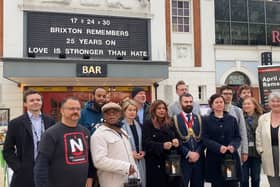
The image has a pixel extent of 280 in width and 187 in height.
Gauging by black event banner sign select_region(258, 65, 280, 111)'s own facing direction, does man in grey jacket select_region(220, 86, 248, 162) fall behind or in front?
in front

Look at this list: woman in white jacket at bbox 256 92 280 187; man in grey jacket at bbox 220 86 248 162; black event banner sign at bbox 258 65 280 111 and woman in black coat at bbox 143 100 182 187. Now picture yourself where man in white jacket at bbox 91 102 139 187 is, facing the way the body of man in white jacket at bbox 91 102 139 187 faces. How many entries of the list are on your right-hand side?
0

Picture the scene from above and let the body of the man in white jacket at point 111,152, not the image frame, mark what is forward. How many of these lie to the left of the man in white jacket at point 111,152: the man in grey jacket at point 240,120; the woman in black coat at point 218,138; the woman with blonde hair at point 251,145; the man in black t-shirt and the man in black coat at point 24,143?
3

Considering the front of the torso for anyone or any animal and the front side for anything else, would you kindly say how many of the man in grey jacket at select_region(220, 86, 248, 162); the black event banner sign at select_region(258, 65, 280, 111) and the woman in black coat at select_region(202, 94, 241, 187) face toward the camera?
3

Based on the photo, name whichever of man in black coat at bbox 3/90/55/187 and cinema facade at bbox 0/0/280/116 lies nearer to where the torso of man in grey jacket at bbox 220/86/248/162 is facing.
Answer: the man in black coat

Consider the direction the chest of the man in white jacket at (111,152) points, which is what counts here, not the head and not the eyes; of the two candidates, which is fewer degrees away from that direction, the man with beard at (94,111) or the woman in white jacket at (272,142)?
the woman in white jacket

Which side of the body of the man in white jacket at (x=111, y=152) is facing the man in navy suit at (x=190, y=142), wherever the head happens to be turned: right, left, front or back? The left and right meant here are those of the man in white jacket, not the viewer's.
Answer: left

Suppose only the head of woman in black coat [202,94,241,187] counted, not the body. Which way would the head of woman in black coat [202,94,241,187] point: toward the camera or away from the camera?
toward the camera

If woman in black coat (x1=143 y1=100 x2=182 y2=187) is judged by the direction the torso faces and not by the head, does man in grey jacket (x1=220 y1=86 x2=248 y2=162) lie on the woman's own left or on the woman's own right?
on the woman's own left

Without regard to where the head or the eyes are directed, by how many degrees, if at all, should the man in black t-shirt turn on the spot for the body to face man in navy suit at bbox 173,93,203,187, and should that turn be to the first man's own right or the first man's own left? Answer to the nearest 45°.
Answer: approximately 90° to the first man's own left

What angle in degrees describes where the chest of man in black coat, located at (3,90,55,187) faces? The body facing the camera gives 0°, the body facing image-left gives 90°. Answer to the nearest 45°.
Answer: approximately 315°

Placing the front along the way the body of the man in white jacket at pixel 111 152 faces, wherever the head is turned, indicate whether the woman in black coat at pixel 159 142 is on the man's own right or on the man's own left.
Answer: on the man's own left

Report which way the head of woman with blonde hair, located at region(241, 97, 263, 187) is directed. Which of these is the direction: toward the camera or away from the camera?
toward the camera

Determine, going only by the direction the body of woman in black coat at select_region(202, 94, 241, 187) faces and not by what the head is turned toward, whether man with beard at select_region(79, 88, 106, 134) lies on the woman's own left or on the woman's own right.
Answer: on the woman's own right

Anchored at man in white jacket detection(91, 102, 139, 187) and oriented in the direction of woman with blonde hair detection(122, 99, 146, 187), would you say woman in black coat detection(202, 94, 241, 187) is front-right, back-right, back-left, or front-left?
front-right

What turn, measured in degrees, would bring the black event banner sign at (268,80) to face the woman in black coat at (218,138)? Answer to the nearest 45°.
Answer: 0° — it already faces them

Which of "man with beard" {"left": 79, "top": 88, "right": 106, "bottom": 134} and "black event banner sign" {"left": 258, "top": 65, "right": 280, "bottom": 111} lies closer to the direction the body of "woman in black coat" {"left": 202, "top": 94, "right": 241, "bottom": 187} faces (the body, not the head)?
the man with beard

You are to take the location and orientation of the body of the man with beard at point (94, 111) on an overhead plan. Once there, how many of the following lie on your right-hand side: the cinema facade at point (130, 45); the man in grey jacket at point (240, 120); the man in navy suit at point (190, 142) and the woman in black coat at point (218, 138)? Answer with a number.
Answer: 0

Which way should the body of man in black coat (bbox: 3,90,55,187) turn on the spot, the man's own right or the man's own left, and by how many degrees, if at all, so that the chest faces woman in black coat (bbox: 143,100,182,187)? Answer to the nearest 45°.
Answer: approximately 45° to the man's own left

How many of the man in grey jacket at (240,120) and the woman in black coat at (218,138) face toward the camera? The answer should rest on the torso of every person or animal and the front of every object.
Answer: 2

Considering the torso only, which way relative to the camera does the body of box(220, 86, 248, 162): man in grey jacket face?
toward the camera
